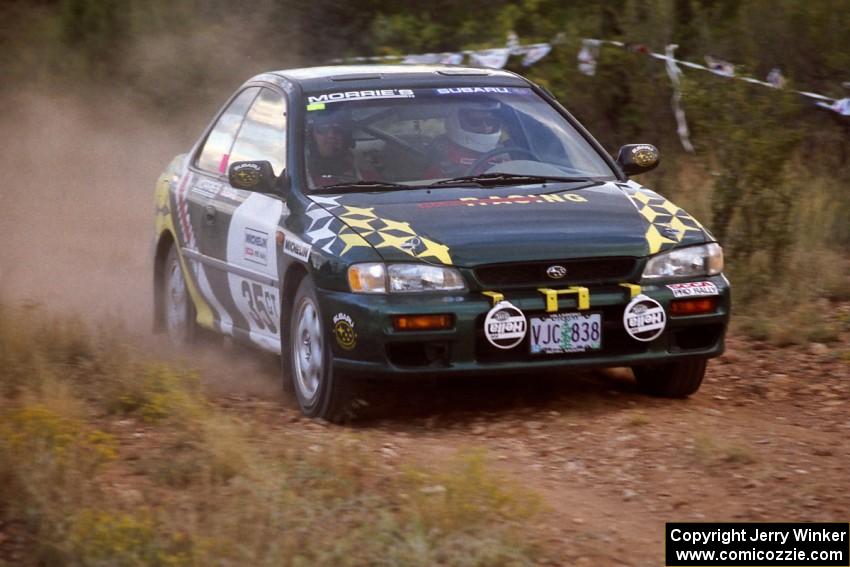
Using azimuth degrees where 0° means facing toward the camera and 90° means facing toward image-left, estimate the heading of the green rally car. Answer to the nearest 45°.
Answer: approximately 315°

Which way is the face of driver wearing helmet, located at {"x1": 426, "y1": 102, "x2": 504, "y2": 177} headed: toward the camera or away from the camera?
toward the camera

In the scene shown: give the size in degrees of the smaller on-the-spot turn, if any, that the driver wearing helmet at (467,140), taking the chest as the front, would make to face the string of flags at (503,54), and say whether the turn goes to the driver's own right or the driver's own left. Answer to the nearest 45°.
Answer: approximately 135° to the driver's own left

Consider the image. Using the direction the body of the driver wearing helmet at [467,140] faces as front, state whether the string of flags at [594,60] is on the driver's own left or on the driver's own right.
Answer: on the driver's own left

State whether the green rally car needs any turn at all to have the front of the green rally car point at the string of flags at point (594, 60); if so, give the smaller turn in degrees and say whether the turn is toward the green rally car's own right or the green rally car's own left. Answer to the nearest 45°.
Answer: approximately 135° to the green rally car's own left

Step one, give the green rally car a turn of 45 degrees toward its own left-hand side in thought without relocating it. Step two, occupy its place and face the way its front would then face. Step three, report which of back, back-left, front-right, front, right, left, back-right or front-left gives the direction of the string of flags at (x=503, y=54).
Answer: left

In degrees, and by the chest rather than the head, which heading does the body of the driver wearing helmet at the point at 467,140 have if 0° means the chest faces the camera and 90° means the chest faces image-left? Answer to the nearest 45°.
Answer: approximately 315°
